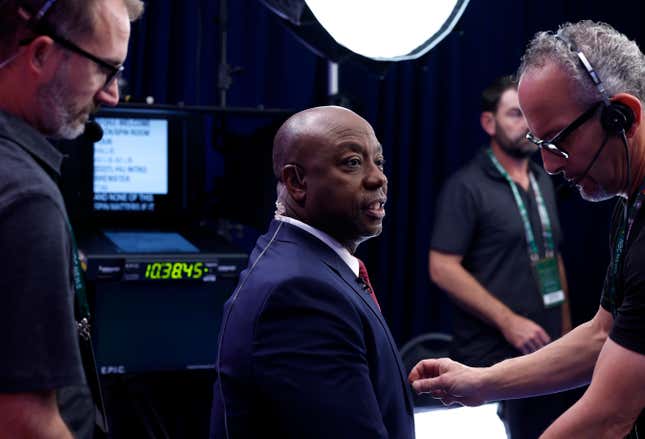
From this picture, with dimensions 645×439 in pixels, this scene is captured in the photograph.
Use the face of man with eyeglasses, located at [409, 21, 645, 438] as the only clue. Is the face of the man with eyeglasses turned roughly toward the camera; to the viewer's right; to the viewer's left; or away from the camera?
to the viewer's left

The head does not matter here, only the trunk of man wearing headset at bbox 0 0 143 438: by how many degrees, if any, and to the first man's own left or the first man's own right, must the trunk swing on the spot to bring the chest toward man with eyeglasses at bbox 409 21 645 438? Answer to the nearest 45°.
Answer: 0° — they already face them

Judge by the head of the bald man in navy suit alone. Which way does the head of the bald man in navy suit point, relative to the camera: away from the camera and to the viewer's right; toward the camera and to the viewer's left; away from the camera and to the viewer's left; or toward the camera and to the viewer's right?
toward the camera and to the viewer's right

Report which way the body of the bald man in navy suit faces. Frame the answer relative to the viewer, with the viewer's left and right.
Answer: facing to the right of the viewer

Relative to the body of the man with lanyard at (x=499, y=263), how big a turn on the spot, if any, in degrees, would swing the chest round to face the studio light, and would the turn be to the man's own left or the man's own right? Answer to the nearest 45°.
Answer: approximately 45° to the man's own right

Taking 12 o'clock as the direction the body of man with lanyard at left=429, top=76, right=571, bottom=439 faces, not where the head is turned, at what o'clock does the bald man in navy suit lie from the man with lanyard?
The bald man in navy suit is roughly at 2 o'clock from the man with lanyard.

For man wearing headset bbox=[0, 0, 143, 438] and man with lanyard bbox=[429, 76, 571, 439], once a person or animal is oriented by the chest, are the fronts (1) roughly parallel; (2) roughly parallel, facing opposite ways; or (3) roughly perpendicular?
roughly perpendicular

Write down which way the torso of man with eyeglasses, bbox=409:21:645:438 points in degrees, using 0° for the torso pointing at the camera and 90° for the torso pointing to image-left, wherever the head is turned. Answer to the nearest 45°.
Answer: approximately 90°
